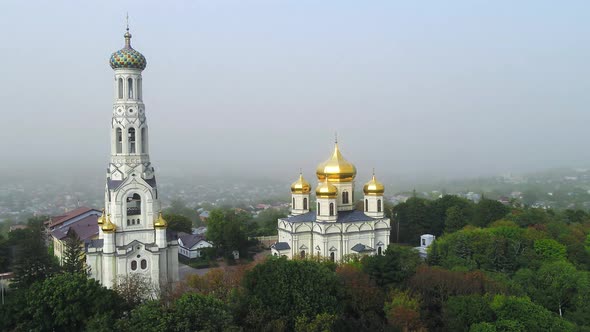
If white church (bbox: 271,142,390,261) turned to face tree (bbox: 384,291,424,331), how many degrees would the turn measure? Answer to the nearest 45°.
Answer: approximately 45° to its left

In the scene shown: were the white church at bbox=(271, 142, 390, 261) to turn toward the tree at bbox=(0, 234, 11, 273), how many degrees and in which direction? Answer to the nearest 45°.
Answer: approximately 45° to its right

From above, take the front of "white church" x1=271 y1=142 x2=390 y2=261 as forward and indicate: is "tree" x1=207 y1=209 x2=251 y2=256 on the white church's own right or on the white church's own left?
on the white church's own right

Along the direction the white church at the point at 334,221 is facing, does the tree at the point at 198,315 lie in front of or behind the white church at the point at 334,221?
in front

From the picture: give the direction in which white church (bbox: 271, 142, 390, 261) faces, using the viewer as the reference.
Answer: facing the viewer and to the left of the viewer

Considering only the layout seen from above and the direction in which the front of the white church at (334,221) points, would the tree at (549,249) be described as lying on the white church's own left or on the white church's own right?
on the white church's own left

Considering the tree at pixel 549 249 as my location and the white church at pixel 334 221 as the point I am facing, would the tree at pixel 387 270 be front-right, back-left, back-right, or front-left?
front-left

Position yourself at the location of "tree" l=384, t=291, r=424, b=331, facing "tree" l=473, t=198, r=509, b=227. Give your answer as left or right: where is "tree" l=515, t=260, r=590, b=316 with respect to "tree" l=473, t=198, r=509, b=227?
right

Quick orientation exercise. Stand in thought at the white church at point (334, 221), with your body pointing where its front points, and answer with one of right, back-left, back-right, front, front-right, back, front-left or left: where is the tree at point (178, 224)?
right

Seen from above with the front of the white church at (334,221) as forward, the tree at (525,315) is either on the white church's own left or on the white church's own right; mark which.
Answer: on the white church's own left
